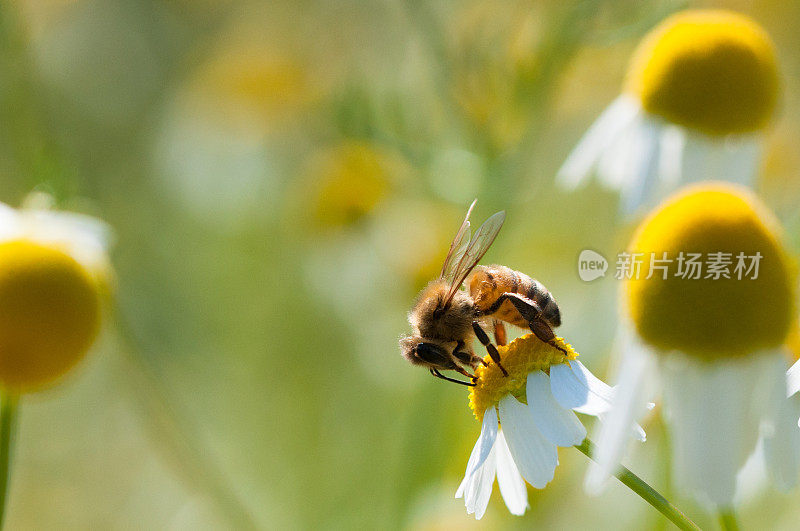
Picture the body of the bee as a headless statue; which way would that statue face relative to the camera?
to the viewer's left

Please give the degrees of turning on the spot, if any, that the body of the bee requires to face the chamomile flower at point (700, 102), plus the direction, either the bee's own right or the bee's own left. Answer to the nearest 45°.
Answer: approximately 135° to the bee's own right

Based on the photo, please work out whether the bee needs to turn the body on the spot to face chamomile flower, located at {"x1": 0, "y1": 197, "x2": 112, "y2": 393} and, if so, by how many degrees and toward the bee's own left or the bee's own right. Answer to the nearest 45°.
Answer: approximately 45° to the bee's own left
